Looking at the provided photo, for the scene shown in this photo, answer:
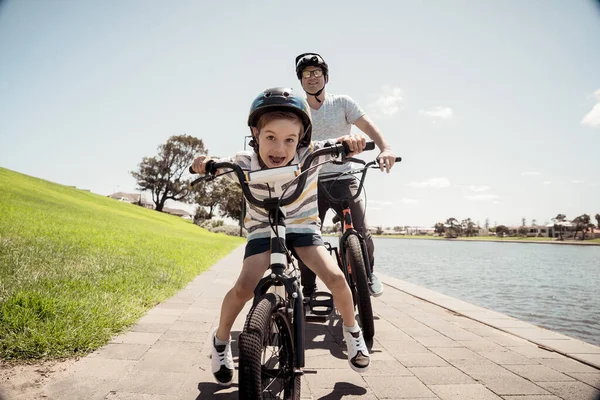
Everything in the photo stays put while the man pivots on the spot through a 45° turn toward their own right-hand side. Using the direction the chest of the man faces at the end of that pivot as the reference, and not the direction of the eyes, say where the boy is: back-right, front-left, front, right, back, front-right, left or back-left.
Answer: front-left

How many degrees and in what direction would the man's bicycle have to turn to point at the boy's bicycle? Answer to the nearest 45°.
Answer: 0° — it already faces it

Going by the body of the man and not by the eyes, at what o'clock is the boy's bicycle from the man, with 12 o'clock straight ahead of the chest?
The boy's bicycle is roughly at 12 o'clock from the man.

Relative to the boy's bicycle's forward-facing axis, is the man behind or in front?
behind

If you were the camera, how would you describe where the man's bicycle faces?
facing the viewer

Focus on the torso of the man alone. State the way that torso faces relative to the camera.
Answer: toward the camera

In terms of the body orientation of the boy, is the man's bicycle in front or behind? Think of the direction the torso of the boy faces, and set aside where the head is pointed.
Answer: behind

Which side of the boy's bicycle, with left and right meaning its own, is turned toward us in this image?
front
